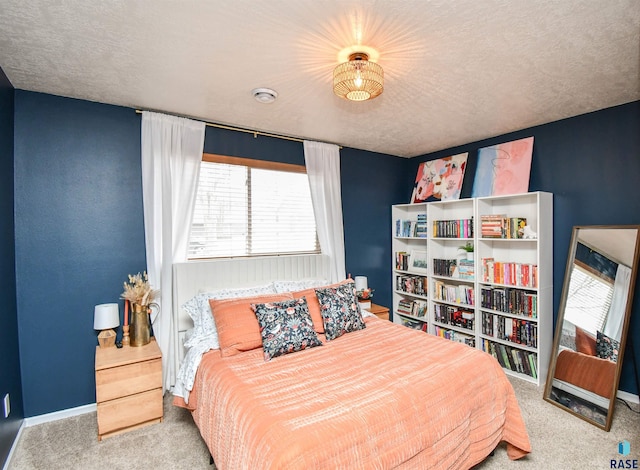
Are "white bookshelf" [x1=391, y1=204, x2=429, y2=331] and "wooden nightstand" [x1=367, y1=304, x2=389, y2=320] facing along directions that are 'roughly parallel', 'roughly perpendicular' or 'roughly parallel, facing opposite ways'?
roughly perpendicular

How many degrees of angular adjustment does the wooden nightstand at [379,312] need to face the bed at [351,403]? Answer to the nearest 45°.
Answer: approximately 45° to its right

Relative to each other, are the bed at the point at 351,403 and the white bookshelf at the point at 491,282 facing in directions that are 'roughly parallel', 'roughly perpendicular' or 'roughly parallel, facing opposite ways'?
roughly perpendicular

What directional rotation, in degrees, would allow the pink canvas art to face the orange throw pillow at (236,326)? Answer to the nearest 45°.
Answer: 0° — it already faces it

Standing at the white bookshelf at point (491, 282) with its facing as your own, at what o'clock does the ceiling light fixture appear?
The ceiling light fixture is roughly at 11 o'clock from the white bookshelf.

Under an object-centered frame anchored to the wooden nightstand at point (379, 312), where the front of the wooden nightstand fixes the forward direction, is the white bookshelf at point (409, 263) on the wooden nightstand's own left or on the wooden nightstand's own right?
on the wooden nightstand's own left

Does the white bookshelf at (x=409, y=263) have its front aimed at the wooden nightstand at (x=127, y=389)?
yes

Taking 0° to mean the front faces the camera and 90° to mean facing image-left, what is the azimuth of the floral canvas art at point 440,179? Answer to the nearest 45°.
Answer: approximately 45°

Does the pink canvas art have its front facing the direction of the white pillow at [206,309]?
yes

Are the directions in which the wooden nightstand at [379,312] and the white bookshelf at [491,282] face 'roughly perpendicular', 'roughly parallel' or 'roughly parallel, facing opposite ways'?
roughly perpendicular
